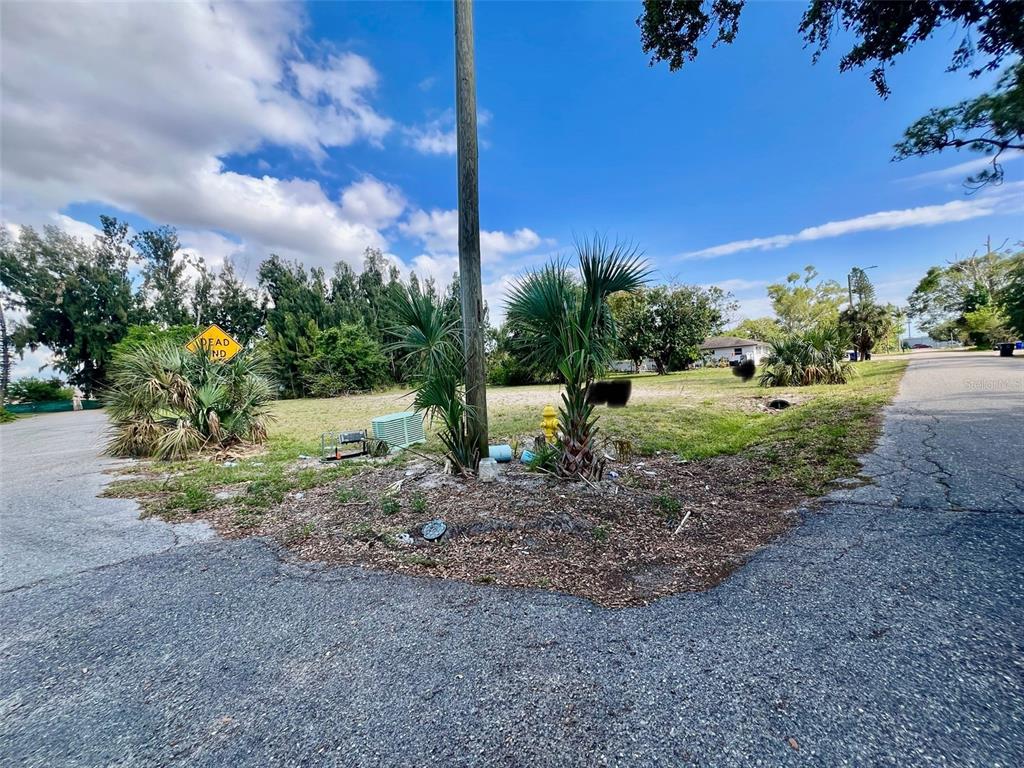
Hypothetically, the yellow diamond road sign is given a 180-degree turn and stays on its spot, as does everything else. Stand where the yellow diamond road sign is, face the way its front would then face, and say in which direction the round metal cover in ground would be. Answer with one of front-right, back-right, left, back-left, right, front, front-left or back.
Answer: back

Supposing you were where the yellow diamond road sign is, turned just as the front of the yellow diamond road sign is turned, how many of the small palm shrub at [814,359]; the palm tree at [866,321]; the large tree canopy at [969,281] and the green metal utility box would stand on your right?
0

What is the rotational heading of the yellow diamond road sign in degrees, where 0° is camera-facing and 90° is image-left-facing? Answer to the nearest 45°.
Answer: approximately 0°

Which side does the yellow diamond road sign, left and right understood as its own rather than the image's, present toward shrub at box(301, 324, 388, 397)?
back

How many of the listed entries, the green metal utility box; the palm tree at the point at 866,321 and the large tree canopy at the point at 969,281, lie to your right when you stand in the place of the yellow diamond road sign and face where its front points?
0

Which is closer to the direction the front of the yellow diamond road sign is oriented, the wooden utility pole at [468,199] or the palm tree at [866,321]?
the wooden utility pole

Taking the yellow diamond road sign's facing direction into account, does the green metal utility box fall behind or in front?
in front

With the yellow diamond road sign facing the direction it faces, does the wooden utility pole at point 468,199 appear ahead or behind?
ahead

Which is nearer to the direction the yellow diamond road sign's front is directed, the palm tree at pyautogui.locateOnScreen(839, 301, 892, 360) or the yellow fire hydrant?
the yellow fire hydrant

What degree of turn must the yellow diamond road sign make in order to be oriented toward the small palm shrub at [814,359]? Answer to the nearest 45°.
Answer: approximately 90° to its left

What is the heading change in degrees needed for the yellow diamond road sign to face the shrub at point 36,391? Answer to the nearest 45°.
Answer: approximately 180°

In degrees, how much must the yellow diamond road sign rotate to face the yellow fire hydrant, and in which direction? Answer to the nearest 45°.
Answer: approximately 45° to its left

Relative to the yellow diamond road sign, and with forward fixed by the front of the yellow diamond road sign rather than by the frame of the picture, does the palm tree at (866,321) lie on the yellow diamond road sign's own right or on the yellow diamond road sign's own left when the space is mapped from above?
on the yellow diamond road sign's own left

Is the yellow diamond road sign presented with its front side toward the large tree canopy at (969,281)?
no
